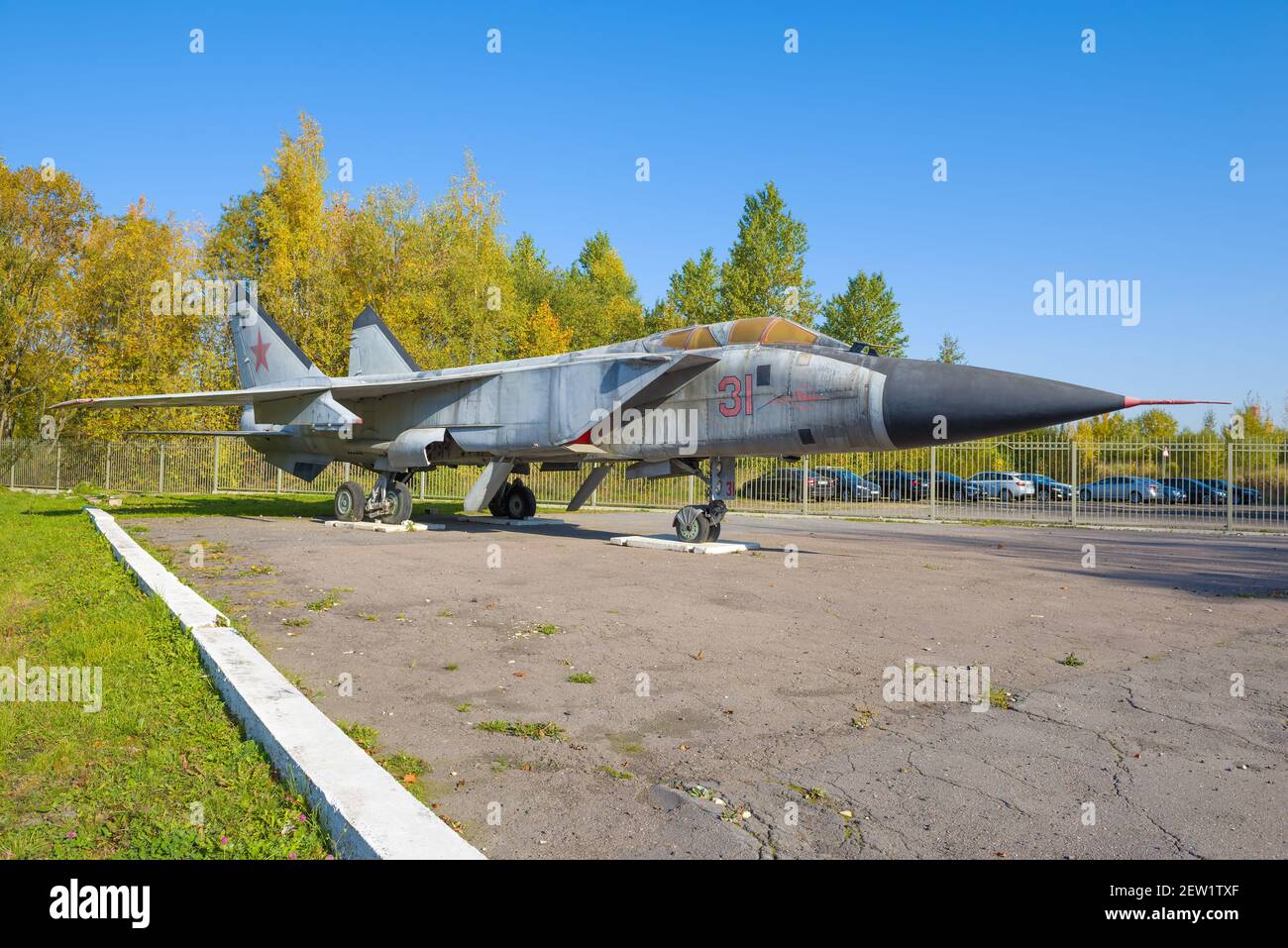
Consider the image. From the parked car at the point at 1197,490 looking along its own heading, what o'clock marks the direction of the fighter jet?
The fighter jet is roughly at 2 o'clock from the parked car.

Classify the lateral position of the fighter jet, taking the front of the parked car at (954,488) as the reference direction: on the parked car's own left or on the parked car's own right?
on the parked car's own right

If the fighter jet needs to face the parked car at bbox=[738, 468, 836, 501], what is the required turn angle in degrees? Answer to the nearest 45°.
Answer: approximately 135° to its left

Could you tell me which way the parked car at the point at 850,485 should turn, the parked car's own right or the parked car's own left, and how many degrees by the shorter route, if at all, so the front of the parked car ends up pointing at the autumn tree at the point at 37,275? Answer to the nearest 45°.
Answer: approximately 135° to the parked car's own right

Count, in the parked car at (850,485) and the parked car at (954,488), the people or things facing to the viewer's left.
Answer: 0

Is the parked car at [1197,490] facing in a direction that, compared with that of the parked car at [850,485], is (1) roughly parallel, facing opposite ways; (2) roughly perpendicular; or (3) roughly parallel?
roughly parallel

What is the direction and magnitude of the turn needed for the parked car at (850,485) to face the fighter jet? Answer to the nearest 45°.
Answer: approximately 45° to its right
